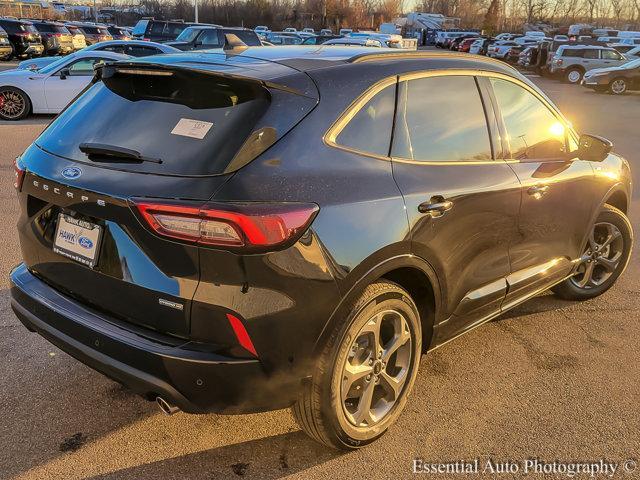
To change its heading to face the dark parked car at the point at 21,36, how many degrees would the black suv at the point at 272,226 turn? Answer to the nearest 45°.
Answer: approximately 90° to its left

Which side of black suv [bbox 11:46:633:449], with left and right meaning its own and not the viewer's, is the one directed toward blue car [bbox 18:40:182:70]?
left

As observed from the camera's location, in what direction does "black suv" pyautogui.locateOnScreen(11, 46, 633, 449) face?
facing away from the viewer and to the right of the viewer

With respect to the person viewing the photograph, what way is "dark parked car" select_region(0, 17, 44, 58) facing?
facing the viewer and to the right of the viewer

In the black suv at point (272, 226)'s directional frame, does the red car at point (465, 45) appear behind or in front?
in front

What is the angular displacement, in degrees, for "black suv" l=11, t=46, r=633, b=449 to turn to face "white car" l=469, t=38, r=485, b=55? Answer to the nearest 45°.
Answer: approximately 45° to its left
